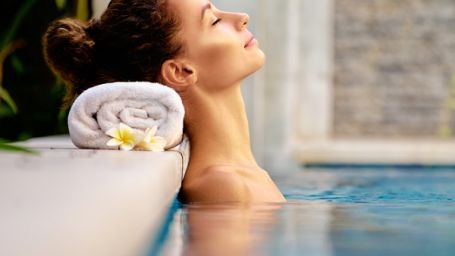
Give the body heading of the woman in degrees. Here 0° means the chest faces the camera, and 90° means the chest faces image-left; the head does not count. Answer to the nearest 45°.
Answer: approximately 270°
